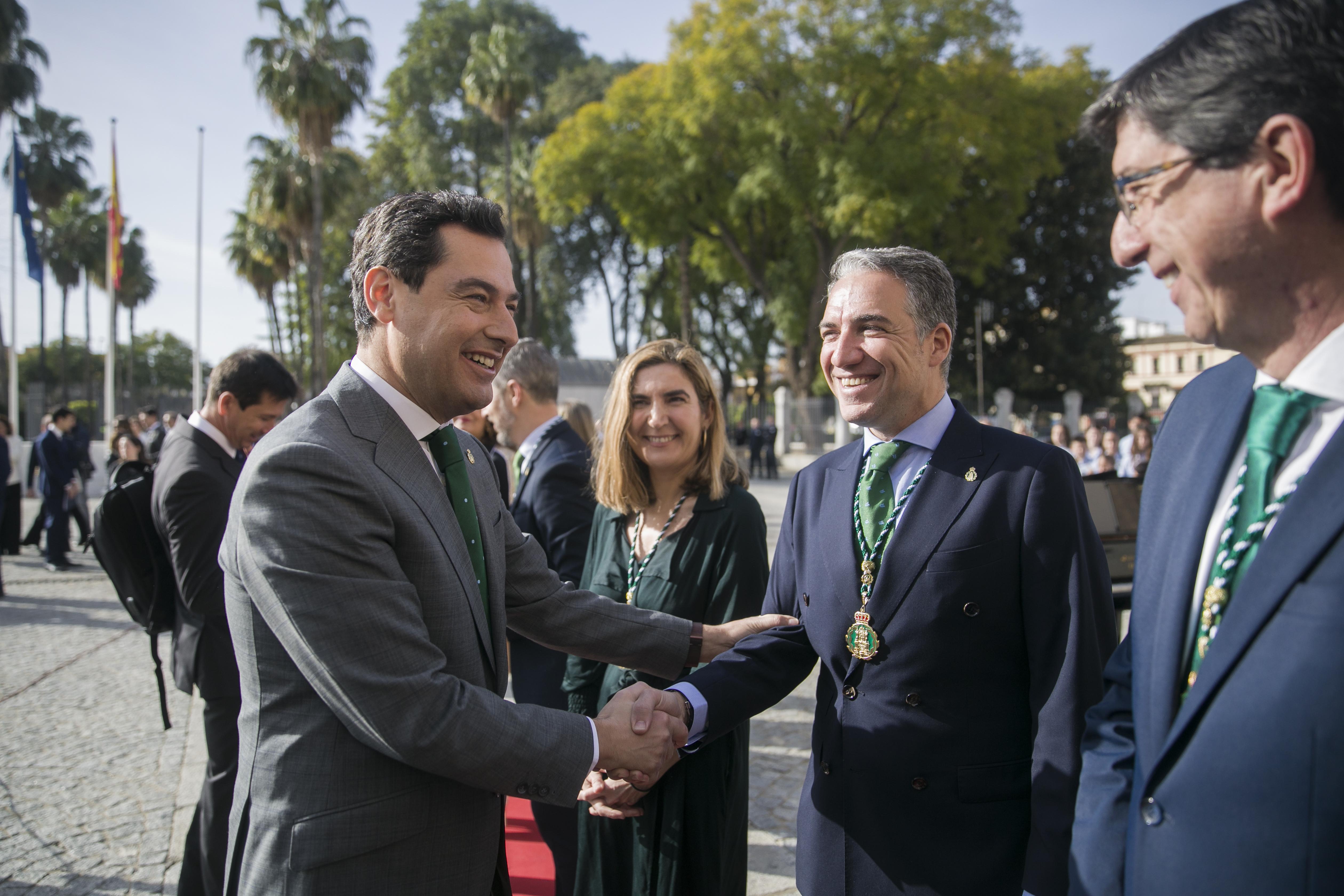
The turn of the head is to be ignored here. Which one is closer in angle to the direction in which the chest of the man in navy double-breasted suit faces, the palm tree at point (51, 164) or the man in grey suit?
the man in grey suit

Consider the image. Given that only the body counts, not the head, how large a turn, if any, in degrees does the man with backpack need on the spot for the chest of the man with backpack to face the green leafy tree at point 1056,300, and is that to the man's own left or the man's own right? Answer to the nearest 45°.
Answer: approximately 45° to the man's own left

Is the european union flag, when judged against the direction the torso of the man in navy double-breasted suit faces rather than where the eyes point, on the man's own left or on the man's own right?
on the man's own right

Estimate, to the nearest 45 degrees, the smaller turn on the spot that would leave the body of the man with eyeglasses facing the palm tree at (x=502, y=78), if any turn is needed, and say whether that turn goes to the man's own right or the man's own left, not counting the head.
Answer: approximately 90° to the man's own right

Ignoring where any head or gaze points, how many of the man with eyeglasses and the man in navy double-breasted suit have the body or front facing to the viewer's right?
0

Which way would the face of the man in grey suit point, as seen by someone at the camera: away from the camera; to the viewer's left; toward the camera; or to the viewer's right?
to the viewer's right

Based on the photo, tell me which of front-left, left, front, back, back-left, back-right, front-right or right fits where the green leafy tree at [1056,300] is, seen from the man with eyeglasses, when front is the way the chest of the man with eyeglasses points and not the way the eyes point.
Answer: back-right

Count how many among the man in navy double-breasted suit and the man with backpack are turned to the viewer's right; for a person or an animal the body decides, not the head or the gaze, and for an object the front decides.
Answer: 1

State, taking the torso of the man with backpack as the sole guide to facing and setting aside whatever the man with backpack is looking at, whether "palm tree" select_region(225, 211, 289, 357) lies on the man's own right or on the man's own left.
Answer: on the man's own left

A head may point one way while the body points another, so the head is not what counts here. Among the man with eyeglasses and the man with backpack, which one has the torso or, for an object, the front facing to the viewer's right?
the man with backpack

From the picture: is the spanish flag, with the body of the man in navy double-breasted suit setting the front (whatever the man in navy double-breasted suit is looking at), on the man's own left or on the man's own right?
on the man's own right

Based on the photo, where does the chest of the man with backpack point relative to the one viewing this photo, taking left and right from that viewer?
facing to the right of the viewer
